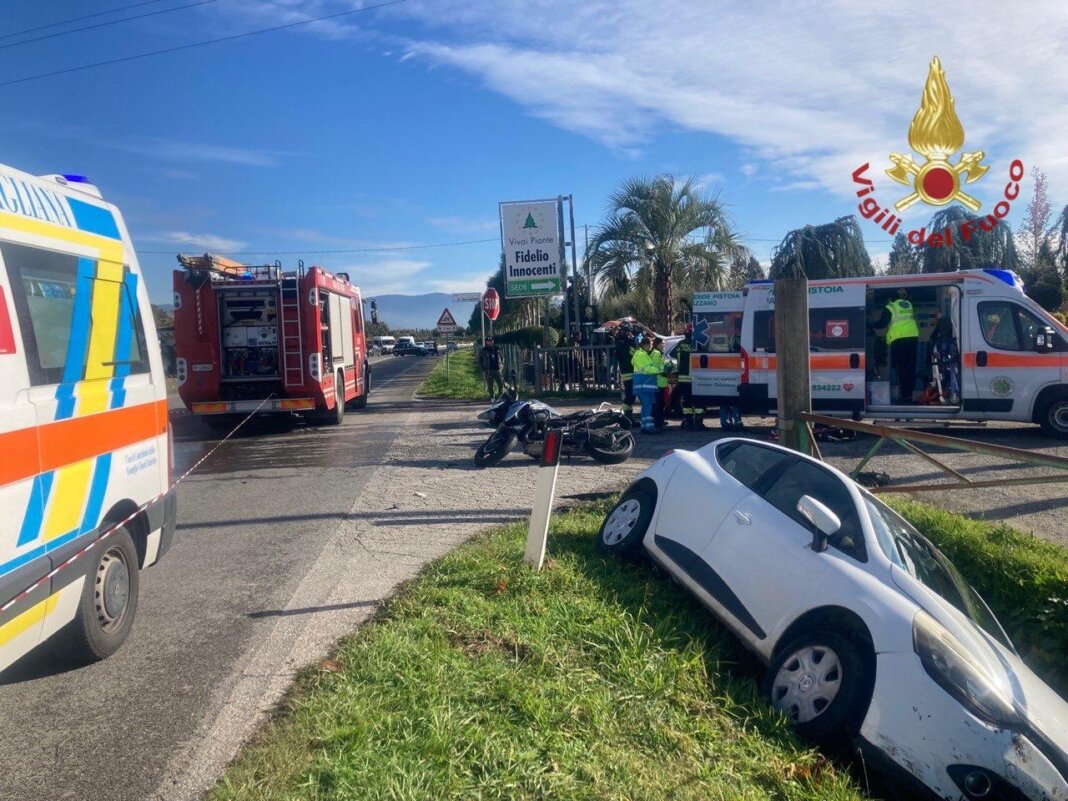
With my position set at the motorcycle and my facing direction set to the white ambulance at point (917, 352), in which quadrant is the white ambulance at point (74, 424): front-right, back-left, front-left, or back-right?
back-right

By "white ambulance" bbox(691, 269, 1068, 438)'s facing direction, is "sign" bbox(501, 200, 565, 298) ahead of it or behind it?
behind

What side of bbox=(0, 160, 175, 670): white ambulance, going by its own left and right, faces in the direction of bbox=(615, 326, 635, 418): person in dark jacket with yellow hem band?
back

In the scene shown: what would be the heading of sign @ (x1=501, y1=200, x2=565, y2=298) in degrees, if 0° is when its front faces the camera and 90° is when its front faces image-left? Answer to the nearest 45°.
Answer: approximately 0°

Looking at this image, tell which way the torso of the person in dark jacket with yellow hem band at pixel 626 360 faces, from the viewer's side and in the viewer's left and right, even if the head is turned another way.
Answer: facing to the right of the viewer

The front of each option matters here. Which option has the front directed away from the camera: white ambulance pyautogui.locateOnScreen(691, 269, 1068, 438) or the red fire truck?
the red fire truck

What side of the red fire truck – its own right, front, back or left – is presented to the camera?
back

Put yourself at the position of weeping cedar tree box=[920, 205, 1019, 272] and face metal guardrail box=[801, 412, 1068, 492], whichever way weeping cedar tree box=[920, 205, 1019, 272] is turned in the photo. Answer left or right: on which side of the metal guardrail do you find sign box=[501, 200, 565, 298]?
right

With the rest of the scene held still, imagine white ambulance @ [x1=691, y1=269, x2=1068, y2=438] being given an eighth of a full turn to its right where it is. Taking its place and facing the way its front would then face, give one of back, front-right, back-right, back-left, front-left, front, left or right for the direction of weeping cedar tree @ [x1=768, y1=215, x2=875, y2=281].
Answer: back-left

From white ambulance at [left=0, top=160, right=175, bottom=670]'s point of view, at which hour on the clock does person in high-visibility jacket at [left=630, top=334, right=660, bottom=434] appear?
The person in high-visibility jacket is roughly at 6 o'clock from the white ambulance.

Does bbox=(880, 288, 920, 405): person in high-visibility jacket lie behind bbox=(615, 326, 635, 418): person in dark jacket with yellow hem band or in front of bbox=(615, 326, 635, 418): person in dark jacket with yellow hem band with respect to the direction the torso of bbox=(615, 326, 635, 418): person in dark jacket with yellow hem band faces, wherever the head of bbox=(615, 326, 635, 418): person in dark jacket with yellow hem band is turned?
in front

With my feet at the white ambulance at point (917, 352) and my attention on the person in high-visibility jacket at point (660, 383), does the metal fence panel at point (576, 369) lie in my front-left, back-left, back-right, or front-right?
front-right

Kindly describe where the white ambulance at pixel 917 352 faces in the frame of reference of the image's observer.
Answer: facing to the right of the viewer
